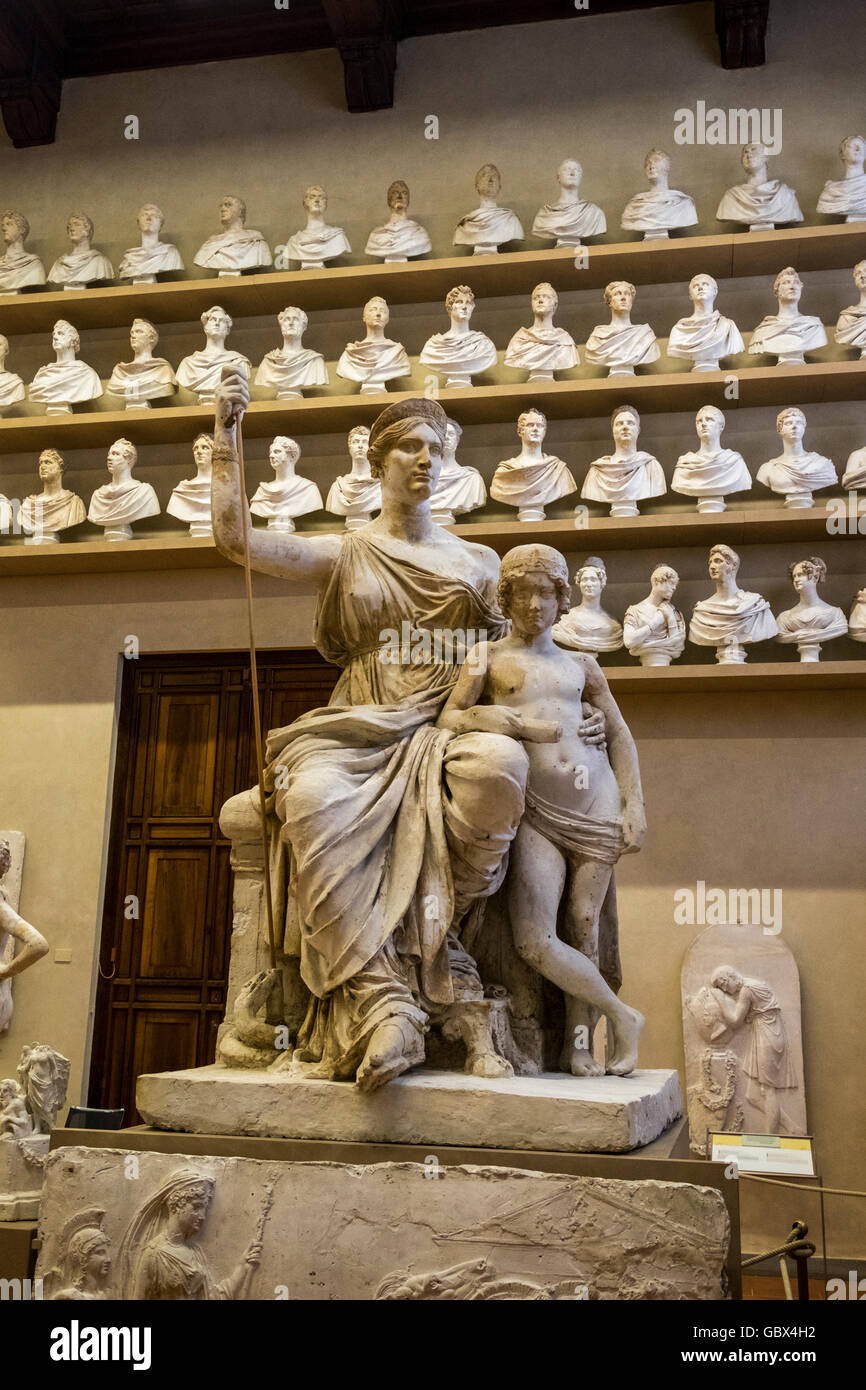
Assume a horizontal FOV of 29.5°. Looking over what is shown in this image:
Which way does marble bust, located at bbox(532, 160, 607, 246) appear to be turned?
toward the camera

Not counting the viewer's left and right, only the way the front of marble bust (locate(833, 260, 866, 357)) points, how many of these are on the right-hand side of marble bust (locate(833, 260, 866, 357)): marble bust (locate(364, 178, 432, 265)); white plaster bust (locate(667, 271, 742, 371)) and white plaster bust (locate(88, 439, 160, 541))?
3

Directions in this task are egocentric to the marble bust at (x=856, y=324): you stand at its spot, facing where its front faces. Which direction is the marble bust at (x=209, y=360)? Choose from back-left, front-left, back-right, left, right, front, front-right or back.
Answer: right

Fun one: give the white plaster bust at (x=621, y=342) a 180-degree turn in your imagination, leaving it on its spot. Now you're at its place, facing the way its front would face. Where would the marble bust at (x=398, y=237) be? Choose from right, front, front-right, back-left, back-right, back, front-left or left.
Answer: left

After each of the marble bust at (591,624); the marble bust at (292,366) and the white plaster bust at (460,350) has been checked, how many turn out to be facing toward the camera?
3

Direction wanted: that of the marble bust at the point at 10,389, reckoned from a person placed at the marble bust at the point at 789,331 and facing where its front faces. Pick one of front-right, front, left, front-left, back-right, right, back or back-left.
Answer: right

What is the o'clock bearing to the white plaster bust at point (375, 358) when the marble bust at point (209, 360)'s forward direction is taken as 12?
the white plaster bust at point (375, 358) is roughly at 10 o'clock from the marble bust at point (209, 360).

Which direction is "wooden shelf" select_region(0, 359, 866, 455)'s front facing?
toward the camera

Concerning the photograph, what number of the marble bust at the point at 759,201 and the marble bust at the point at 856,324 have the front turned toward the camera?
2

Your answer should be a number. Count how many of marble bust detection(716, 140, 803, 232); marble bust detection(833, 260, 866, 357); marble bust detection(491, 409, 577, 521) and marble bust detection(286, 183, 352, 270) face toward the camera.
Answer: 4

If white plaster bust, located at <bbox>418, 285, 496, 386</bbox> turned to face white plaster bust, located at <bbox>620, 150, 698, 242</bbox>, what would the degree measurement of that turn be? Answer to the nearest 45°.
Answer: approximately 90° to its left

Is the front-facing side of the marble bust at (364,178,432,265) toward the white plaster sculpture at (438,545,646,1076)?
yes

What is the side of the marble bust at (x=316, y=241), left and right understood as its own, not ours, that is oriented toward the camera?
front

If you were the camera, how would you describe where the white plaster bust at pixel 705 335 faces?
facing the viewer

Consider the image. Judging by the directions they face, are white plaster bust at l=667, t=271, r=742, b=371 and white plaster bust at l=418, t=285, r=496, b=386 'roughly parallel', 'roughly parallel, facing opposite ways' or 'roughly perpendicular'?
roughly parallel

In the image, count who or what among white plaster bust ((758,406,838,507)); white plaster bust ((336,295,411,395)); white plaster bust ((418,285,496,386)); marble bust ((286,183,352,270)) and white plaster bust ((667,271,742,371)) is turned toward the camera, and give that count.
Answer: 5
